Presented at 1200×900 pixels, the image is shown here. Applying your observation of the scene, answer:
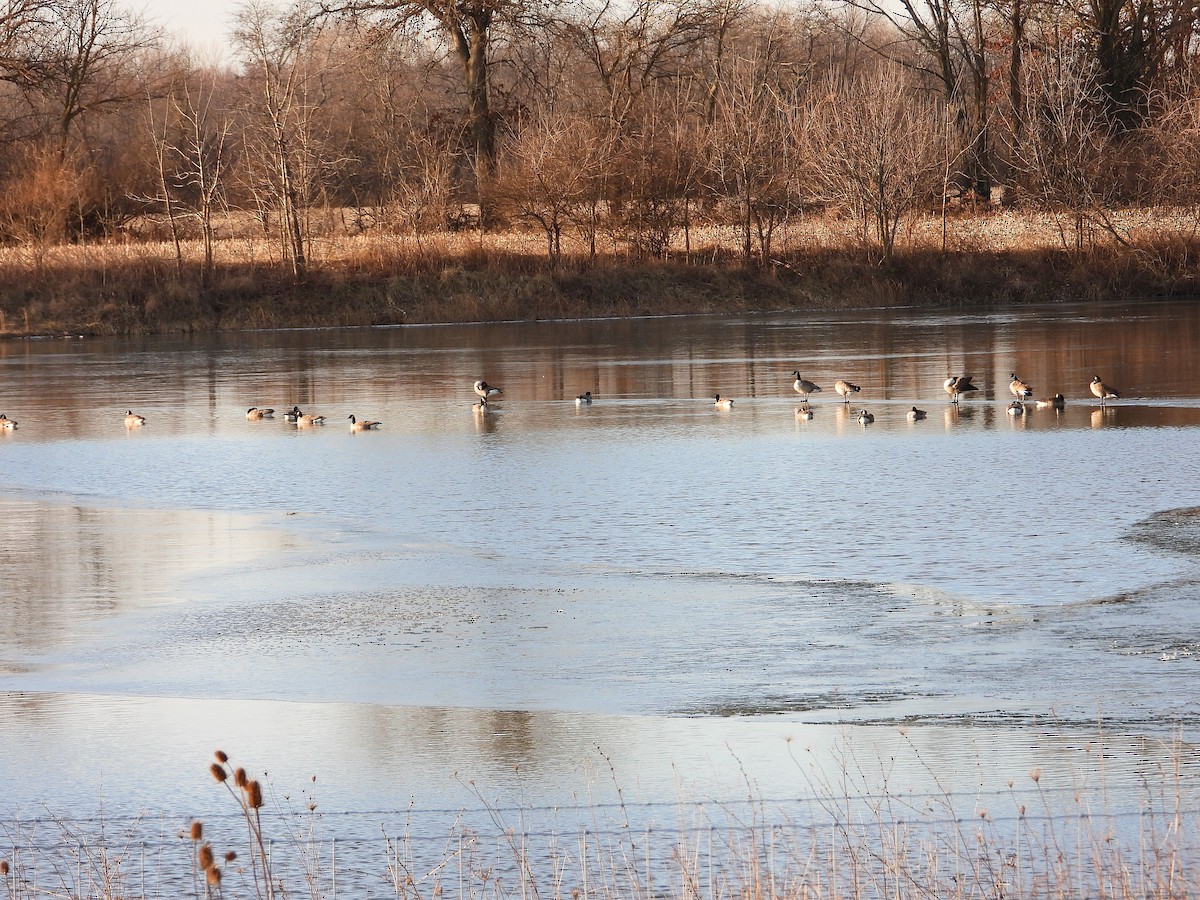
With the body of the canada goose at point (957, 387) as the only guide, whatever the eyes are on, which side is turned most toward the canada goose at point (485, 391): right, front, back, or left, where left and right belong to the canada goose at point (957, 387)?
front

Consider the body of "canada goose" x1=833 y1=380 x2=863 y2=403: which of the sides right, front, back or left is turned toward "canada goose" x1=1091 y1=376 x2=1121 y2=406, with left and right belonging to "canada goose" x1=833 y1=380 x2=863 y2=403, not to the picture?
back

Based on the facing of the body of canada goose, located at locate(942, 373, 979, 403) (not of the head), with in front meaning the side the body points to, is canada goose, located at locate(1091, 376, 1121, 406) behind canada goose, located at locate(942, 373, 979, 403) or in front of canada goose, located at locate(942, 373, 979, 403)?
behind

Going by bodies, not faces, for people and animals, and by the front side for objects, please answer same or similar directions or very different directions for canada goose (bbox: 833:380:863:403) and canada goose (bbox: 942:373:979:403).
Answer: same or similar directions

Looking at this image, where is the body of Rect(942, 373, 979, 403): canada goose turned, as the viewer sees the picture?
to the viewer's left

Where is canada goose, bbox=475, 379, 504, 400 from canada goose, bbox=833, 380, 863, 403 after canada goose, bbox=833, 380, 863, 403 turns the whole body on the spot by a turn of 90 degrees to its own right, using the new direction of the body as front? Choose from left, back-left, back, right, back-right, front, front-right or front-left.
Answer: left

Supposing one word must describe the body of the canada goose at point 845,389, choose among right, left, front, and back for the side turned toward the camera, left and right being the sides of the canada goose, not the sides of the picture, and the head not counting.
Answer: left

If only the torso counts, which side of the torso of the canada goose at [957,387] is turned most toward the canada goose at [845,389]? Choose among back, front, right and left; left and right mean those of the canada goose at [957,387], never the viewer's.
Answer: front

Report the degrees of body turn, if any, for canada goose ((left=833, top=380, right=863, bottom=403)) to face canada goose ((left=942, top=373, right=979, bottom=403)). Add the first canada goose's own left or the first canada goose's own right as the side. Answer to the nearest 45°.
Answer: approximately 180°

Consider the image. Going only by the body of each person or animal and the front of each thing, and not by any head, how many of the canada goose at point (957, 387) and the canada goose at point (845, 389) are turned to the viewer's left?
2
